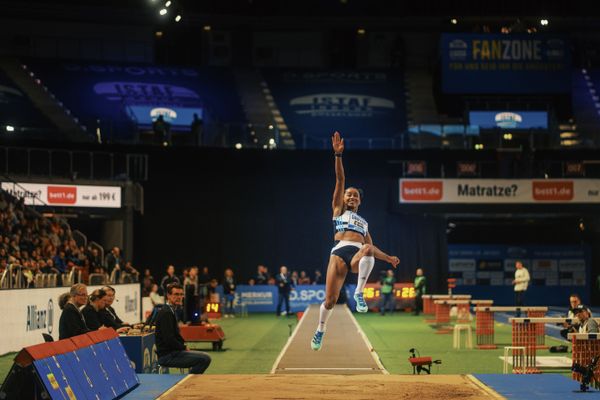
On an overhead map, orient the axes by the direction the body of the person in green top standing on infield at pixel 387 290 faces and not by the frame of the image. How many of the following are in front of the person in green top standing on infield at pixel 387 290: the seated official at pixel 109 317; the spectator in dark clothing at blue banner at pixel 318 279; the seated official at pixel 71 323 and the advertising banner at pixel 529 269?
2

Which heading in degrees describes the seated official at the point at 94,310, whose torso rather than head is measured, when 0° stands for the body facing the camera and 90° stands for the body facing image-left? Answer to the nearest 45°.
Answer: approximately 270°

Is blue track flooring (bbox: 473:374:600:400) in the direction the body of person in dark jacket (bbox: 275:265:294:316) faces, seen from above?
yes

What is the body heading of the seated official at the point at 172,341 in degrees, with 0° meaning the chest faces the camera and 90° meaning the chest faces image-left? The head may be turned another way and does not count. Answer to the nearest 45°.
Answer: approximately 270°

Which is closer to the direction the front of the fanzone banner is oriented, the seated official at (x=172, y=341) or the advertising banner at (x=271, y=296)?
the seated official

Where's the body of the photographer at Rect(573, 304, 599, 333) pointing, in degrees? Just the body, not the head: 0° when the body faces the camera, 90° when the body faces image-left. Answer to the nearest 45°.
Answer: approximately 45°
